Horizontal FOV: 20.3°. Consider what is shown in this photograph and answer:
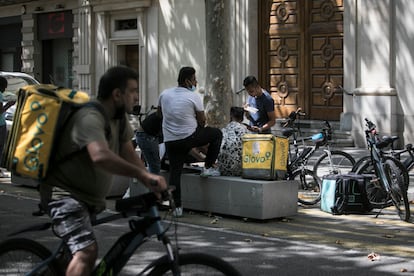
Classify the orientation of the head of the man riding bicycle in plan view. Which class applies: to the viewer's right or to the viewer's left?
to the viewer's right

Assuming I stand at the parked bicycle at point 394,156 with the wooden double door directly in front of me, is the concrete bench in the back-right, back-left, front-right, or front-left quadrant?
back-left

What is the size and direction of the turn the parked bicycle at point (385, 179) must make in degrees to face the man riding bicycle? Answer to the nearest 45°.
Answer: approximately 135° to its left

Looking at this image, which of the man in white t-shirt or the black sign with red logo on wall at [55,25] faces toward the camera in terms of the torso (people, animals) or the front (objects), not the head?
the black sign with red logo on wall

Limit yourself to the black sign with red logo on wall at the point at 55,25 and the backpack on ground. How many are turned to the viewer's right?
0

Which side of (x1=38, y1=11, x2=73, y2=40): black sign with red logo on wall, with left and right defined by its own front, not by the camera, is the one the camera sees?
front
